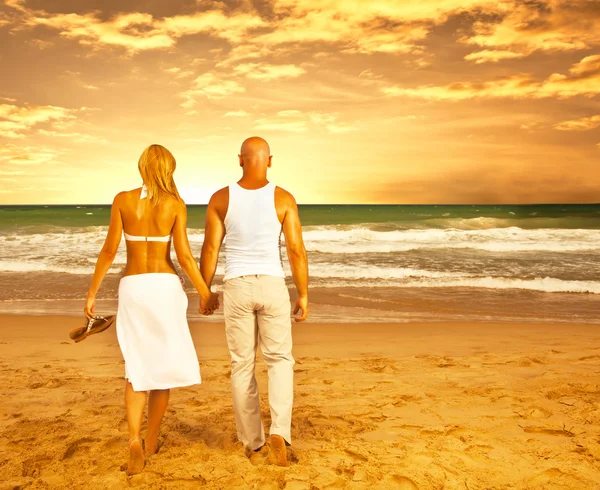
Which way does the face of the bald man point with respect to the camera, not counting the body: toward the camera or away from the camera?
away from the camera

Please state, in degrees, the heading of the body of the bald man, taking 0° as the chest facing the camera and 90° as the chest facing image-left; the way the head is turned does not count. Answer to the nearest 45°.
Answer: approximately 180°

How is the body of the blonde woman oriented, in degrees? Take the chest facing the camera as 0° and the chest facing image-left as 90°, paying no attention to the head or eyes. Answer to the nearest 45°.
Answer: approximately 180°

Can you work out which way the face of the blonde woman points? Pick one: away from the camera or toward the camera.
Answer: away from the camera

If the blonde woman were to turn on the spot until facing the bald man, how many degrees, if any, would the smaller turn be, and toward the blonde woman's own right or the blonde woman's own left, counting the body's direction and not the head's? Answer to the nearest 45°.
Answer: approximately 90° to the blonde woman's own right

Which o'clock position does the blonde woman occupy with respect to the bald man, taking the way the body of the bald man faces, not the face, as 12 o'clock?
The blonde woman is roughly at 9 o'clock from the bald man.

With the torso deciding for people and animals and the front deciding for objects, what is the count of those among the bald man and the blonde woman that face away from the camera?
2
